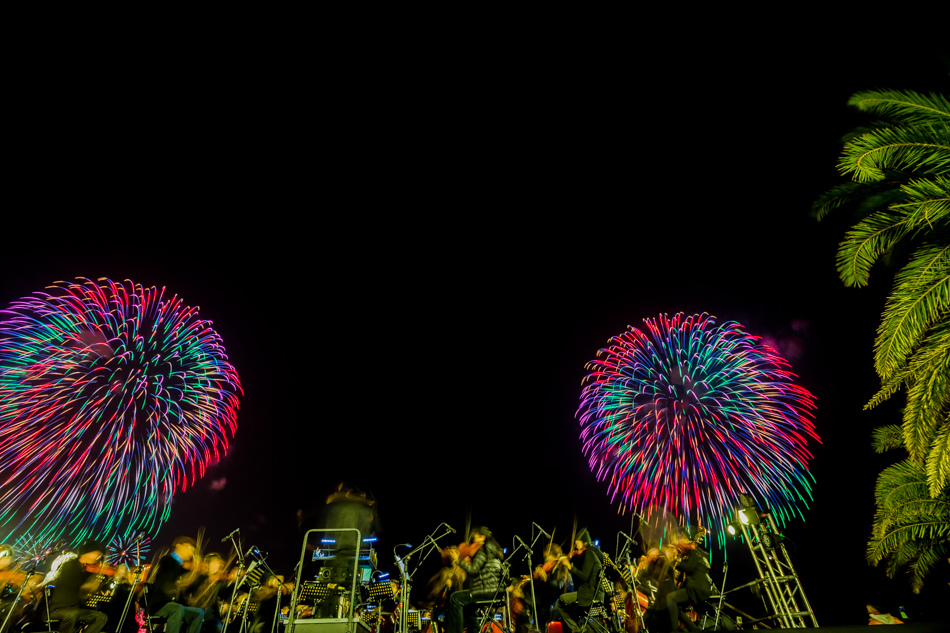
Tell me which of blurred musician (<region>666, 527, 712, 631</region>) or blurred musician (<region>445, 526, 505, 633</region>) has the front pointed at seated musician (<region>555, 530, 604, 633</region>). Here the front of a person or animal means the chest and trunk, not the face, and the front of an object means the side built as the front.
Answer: blurred musician (<region>666, 527, 712, 631</region>)

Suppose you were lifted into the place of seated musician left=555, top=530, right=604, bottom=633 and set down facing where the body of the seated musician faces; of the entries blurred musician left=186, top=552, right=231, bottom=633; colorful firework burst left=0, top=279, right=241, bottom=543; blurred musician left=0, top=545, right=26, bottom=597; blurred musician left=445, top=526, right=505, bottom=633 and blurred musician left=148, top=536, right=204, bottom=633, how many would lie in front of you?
5

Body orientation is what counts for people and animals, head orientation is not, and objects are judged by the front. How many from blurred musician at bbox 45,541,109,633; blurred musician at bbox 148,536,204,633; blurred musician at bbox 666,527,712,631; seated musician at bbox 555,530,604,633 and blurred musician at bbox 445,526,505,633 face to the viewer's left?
3

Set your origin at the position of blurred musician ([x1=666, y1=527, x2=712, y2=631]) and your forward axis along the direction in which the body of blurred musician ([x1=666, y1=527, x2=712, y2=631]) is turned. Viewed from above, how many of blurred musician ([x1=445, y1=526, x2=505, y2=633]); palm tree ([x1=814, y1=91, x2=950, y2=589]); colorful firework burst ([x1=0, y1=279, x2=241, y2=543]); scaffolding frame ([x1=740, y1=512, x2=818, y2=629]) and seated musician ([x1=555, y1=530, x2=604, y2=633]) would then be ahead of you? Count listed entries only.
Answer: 3

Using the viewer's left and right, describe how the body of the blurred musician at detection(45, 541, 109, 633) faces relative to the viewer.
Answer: facing to the right of the viewer

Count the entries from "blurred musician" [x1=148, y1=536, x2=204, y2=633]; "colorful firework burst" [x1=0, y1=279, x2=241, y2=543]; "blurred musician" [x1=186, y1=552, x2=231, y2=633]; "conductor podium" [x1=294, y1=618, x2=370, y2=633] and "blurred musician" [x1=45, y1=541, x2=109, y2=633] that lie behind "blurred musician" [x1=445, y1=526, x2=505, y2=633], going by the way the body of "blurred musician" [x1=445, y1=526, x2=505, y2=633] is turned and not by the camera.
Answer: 0

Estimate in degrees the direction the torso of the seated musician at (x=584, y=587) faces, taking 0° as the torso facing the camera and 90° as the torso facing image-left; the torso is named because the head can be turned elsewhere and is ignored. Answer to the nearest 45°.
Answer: approximately 90°

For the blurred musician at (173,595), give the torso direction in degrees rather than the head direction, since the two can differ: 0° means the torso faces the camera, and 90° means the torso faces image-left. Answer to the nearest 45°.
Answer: approximately 270°

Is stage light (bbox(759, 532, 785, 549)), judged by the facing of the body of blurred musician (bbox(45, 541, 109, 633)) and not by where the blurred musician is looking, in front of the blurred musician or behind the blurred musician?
in front

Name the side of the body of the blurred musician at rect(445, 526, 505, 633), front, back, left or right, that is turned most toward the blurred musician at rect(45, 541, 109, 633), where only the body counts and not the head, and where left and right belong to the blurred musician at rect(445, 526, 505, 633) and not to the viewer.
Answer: front

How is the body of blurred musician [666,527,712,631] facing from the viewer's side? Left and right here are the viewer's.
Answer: facing to the left of the viewer

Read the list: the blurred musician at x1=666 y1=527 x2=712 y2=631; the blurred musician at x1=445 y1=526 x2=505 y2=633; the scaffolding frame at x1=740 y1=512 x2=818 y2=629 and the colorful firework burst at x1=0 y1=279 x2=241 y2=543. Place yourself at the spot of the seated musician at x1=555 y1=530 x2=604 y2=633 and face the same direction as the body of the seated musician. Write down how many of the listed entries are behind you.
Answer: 2

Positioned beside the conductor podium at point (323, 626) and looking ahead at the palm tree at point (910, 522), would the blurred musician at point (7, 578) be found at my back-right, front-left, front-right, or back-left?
back-left

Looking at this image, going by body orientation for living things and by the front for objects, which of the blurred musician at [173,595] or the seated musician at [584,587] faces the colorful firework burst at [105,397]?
the seated musician

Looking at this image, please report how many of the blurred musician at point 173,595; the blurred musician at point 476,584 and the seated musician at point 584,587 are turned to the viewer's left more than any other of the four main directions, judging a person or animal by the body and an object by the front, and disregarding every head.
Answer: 2

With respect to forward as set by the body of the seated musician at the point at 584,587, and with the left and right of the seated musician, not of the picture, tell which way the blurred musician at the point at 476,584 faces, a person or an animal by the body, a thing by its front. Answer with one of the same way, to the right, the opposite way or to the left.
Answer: the same way

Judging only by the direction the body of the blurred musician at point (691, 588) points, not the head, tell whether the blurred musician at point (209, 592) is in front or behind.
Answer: in front

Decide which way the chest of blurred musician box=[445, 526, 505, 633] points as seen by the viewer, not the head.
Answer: to the viewer's left

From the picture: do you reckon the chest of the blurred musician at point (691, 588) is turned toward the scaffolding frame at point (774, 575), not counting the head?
no
